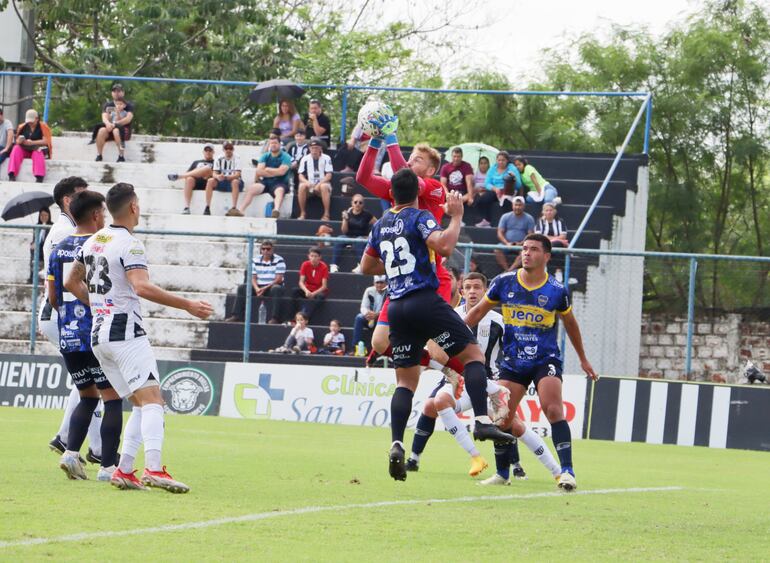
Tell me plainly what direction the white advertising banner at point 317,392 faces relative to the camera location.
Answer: facing the viewer

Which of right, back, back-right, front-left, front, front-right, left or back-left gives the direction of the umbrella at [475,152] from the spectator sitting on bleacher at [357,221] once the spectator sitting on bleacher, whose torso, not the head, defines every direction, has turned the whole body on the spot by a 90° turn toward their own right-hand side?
back-right

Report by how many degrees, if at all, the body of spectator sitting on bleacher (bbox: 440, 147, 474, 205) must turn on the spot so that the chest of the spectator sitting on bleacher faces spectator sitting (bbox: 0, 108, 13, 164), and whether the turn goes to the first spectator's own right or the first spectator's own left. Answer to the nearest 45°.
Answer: approximately 90° to the first spectator's own right

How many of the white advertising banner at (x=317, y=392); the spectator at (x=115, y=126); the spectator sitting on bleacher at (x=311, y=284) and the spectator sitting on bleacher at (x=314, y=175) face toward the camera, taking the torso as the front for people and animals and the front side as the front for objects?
4

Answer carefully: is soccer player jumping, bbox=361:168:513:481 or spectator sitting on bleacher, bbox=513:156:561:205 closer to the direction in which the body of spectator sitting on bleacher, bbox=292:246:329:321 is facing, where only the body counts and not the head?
the soccer player jumping

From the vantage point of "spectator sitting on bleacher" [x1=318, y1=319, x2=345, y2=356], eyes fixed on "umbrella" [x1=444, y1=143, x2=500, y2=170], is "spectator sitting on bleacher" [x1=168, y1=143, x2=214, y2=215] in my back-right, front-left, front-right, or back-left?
front-left

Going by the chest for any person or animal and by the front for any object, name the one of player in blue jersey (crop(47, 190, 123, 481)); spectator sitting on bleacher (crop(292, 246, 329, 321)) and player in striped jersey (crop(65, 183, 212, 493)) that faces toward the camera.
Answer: the spectator sitting on bleacher

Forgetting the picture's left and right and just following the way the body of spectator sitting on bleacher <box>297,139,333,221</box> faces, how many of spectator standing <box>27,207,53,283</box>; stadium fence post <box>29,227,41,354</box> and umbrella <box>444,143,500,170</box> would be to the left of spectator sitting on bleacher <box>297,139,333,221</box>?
1

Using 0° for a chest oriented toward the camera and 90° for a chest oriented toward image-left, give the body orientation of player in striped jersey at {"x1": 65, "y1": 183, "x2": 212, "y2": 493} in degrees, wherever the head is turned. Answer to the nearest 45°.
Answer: approximately 225°

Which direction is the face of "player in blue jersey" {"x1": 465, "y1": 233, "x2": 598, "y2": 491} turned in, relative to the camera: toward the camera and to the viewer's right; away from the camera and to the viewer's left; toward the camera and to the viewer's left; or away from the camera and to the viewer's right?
toward the camera and to the viewer's left

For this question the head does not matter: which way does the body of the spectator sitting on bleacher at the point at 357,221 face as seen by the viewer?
toward the camera

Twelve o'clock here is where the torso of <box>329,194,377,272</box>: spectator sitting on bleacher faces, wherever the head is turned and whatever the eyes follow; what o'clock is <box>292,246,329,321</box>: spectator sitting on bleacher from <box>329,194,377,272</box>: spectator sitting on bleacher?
<box>292,246,329,321</box>: spectator sitting on bleacher is roughly at 1 o'clock from <box>329,194,377,272</box>: spectator sitting on bleacher.

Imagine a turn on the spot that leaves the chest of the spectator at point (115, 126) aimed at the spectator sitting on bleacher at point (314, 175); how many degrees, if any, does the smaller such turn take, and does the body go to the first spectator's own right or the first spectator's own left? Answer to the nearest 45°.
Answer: approximately 45° to the first spectator's own left

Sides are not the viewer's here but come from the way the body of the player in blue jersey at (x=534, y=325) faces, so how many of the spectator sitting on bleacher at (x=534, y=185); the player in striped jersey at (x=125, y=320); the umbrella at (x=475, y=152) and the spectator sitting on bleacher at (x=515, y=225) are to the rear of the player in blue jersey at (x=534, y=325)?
3

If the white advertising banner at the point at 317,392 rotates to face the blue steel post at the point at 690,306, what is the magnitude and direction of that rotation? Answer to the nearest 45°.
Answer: approximately 90° to its left
